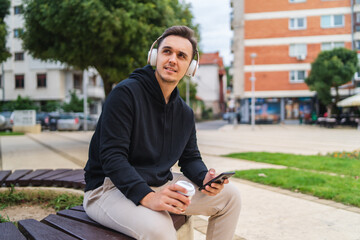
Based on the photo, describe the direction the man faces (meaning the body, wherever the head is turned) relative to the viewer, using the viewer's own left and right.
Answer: facing the viewer and to the right of the viewer

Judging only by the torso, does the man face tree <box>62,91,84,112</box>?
no

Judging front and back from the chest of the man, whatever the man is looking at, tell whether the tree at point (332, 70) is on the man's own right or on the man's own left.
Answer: on the man's own left

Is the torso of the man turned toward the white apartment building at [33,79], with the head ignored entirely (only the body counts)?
no

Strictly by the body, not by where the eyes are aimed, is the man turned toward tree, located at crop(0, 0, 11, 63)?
no

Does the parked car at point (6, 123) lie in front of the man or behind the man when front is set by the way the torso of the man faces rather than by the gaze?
behind

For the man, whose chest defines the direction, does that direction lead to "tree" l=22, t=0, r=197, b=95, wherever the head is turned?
no

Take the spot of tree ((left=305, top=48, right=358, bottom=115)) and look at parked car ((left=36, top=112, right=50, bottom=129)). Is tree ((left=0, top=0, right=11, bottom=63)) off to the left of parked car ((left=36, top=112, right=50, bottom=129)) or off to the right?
left
